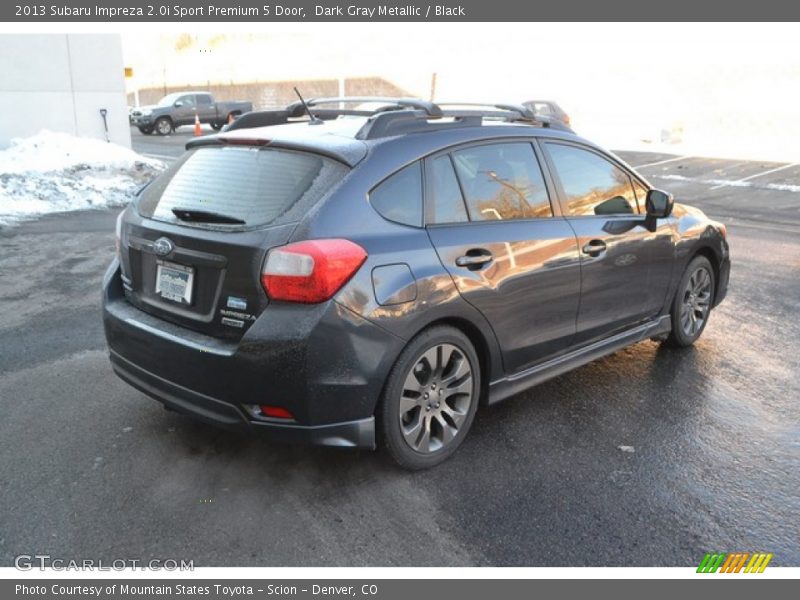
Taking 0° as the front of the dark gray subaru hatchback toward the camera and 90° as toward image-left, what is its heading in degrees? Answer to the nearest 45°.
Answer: approximately 225°
